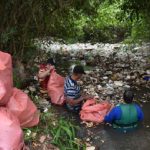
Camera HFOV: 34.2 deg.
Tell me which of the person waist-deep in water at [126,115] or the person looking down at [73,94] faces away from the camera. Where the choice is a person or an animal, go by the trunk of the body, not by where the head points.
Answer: the person waist-deep in water at [126,115]

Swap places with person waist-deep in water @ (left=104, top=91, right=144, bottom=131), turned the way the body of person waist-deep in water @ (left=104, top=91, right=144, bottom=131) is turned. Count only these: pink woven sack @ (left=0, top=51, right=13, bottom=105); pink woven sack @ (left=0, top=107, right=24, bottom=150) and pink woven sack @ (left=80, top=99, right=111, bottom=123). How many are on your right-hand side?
0

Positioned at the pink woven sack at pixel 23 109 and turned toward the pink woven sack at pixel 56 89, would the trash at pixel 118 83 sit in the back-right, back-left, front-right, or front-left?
front-right

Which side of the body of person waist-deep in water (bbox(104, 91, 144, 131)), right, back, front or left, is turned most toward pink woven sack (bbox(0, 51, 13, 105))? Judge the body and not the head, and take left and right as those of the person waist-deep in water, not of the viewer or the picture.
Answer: left

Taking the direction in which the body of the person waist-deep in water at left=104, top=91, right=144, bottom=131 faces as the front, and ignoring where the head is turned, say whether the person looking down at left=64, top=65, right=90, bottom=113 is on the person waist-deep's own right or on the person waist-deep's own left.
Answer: on the person waist-deep's own left

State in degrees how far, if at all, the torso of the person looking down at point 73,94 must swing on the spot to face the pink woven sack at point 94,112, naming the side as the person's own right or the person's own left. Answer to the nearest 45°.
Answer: approximately 45° to the person's own right

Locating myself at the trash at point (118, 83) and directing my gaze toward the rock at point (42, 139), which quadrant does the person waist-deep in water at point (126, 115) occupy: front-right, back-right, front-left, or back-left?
front-left

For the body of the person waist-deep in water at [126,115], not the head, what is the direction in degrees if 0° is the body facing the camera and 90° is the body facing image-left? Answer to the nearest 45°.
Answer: approximately 180°

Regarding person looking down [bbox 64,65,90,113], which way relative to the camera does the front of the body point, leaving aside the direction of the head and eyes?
to the viewer's right

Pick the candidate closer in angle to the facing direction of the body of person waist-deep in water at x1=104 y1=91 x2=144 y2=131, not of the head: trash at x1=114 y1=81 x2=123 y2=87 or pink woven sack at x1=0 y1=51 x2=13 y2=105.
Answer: the trash

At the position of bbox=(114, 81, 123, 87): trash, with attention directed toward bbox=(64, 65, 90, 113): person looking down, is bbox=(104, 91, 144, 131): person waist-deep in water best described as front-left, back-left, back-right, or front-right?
front-left

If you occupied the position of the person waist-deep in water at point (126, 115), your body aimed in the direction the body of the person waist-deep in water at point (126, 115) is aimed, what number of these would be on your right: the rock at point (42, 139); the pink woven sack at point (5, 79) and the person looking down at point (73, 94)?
0
